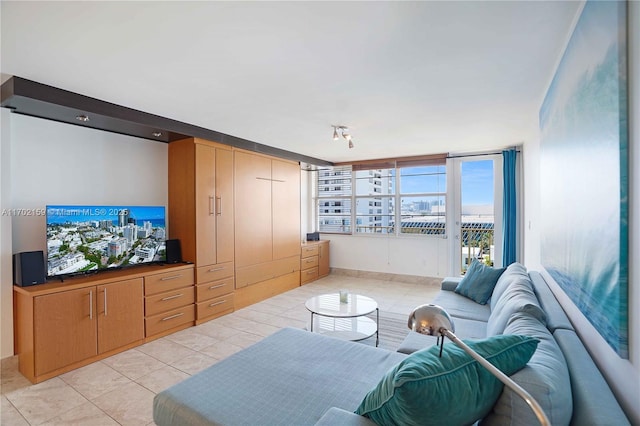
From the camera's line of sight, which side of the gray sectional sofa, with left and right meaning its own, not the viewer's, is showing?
left

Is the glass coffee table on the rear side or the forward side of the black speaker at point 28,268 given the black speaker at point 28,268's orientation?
on the forward side

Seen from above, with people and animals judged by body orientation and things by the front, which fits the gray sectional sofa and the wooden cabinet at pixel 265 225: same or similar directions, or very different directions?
very different directions

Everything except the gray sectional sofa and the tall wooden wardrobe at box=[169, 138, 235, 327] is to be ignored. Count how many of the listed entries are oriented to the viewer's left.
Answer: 1

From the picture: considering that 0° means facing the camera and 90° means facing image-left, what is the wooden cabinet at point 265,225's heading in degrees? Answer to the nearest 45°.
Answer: approximately 315°

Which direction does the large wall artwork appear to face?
to the viewer's left

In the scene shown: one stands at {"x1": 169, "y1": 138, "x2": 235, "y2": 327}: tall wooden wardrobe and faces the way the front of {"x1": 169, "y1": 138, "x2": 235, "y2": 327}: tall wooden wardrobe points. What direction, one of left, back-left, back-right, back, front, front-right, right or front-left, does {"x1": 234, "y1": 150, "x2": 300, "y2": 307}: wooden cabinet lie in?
left

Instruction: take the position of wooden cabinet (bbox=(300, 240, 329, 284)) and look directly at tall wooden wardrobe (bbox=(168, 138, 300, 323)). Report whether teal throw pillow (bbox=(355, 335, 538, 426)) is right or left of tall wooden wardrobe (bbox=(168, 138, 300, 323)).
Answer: left

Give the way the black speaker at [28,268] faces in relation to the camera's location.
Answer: facing the viewer and to the right of the viewer

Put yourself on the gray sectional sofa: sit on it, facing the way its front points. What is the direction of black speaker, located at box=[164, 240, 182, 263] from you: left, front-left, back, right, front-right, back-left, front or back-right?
front-right

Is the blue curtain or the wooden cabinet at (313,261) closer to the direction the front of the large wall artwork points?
the wooden cabinet

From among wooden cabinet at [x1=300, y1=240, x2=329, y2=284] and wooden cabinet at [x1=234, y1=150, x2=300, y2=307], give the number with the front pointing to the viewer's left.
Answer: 0

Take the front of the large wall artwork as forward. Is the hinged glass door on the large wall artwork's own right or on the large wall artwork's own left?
on the large wall artwork's own right
